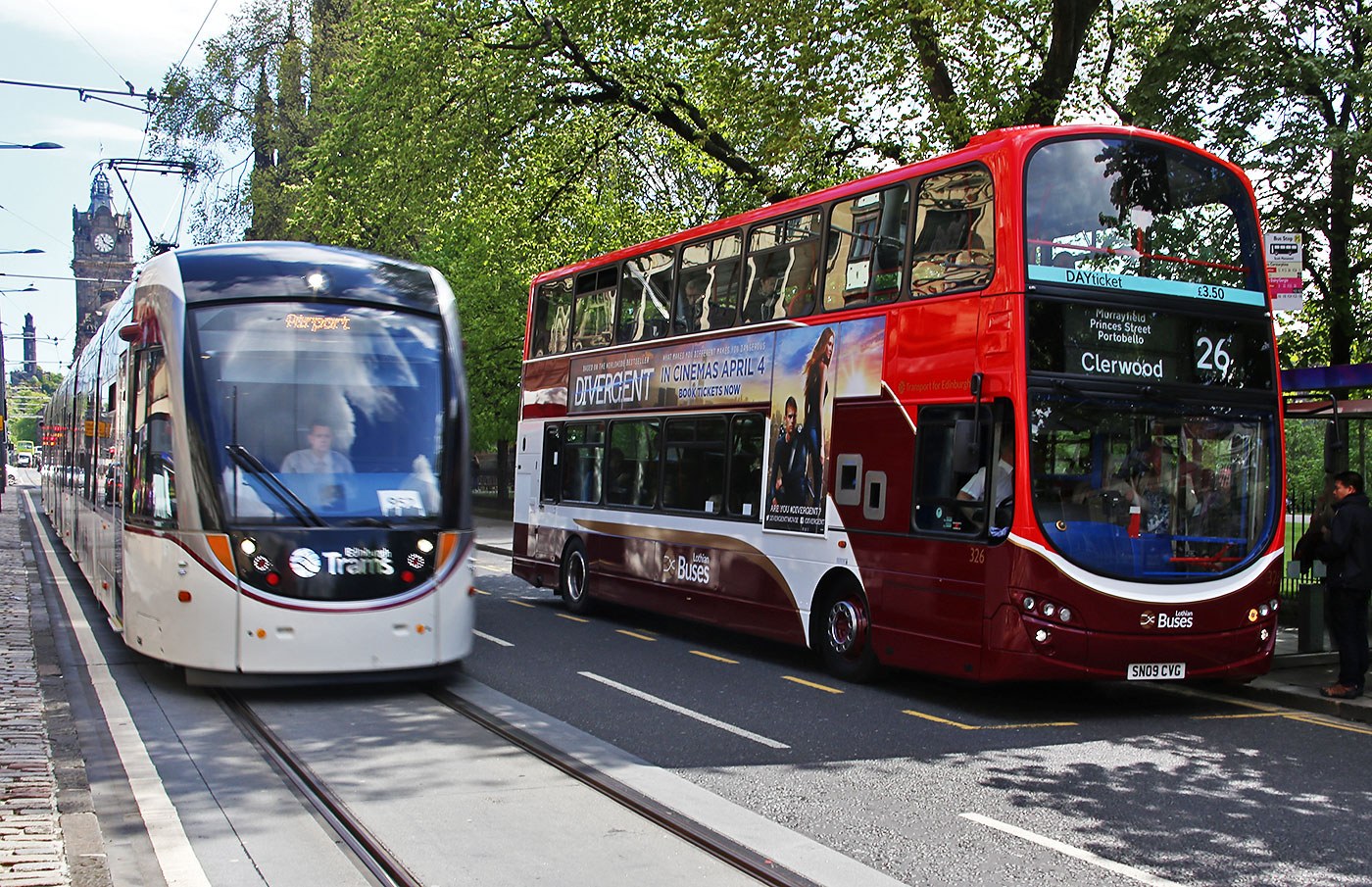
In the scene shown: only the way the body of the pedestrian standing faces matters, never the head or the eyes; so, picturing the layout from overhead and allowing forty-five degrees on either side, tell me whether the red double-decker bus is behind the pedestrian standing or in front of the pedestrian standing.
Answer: in front

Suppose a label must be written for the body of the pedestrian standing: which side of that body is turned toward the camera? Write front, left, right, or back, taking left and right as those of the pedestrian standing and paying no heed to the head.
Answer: left

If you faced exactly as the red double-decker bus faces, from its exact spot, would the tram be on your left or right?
on your right

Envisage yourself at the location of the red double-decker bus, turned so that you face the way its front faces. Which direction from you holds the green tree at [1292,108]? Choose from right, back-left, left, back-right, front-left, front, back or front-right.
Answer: left

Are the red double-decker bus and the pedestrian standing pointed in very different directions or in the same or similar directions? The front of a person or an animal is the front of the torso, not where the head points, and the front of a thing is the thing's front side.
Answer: very different directions

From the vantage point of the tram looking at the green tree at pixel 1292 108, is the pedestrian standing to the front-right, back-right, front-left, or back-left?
front-right

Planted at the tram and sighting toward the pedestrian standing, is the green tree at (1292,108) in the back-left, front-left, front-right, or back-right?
front-left

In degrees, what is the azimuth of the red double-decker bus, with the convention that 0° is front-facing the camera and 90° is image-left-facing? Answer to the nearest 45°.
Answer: approximately 315°

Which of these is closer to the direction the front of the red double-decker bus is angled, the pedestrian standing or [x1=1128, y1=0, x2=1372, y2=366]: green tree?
the pedestrian standing

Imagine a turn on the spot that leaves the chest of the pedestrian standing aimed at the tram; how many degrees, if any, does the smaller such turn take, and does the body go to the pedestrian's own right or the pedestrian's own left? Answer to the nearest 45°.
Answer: approximately 45° to the pedestrian's own left

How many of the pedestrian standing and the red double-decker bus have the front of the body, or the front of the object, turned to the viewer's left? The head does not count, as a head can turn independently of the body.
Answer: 1
